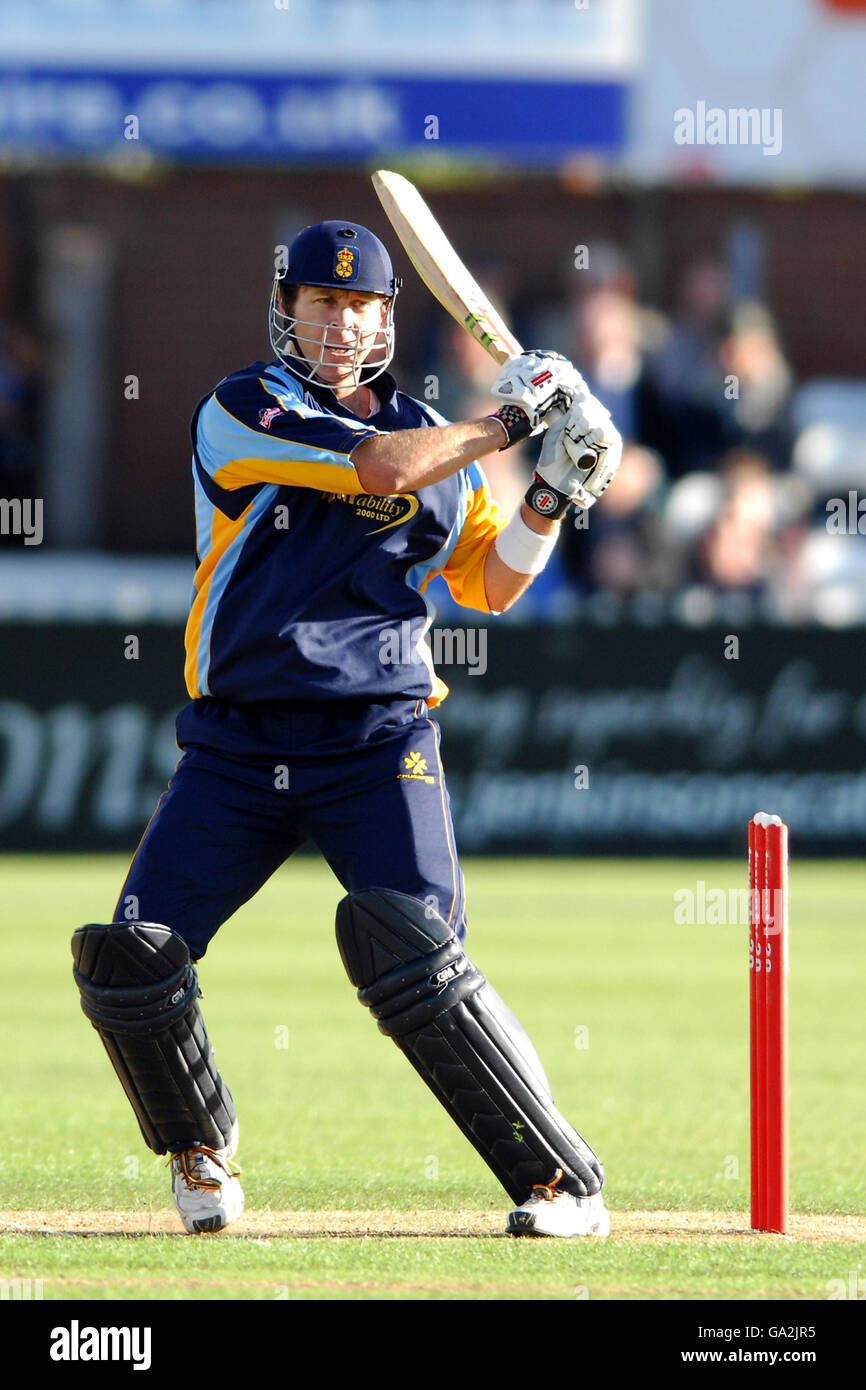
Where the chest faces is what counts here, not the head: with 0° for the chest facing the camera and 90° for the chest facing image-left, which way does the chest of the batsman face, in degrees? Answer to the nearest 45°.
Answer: approximately 0°
